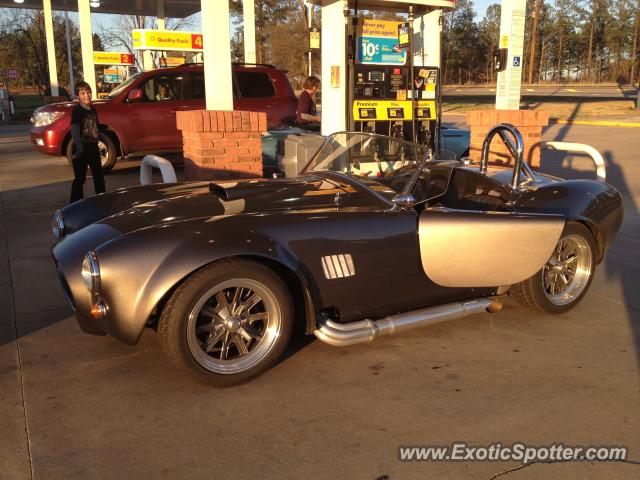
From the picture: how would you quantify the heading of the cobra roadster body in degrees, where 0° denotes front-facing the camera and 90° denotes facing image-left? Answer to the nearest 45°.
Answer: approximately 45°

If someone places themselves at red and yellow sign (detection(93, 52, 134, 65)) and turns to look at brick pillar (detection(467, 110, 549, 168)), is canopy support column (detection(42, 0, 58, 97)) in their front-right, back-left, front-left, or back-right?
front-right

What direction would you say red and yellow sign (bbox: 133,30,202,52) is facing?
toward the camera

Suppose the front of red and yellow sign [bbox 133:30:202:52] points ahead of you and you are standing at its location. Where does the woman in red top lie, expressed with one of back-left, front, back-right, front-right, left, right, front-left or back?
front

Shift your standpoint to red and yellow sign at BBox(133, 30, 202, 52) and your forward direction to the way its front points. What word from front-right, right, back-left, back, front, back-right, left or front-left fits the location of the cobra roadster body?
front

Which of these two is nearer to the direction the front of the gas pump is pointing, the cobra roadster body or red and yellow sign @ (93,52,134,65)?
the cobra roadster body

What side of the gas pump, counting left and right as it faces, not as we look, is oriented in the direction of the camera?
front

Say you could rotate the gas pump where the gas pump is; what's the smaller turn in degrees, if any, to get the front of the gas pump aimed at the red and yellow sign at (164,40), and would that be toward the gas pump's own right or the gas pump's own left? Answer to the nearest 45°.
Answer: approximately 135° to the gas pump's own right

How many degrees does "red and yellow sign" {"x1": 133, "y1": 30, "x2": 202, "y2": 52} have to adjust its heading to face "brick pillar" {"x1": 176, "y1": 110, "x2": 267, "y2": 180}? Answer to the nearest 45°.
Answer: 0° — it already faces it

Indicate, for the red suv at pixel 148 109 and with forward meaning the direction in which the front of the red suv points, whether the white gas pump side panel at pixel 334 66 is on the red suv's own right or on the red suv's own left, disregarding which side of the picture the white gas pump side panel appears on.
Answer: on the red suv's own left
